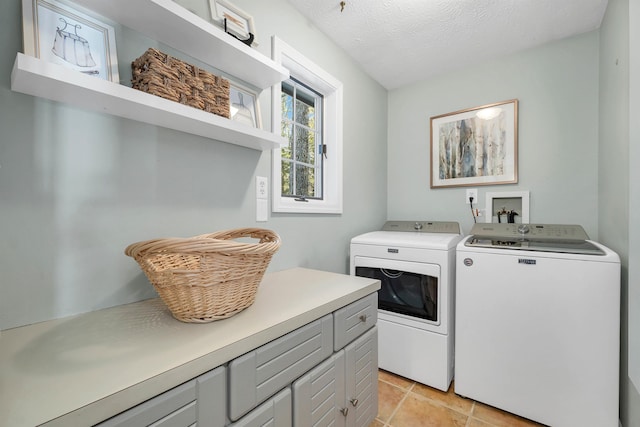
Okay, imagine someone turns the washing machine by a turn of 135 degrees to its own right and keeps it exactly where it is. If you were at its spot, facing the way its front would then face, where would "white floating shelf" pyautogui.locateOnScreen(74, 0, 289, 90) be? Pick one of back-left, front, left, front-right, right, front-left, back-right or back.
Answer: left

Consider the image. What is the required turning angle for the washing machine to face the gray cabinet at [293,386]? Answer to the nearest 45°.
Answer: approximately 45° to its right

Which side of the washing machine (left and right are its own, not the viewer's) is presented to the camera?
front

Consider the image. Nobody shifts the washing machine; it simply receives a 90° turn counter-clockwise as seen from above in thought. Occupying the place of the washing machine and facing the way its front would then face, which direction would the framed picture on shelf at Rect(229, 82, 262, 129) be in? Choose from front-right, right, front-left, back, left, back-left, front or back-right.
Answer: back-right

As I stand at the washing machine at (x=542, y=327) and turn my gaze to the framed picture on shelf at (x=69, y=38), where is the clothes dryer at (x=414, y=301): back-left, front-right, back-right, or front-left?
front-right

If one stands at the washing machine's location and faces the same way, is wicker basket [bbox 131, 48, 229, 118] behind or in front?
in front

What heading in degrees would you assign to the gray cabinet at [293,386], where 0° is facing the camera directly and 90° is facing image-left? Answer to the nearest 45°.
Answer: approximately 315°

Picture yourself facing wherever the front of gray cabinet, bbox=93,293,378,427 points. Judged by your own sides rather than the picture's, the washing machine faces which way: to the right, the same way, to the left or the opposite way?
to the right

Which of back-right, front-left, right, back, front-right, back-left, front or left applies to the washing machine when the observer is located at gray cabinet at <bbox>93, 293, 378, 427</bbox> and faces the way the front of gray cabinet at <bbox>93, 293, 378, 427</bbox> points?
front-left

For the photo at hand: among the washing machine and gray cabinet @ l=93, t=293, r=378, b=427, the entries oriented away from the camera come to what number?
0
